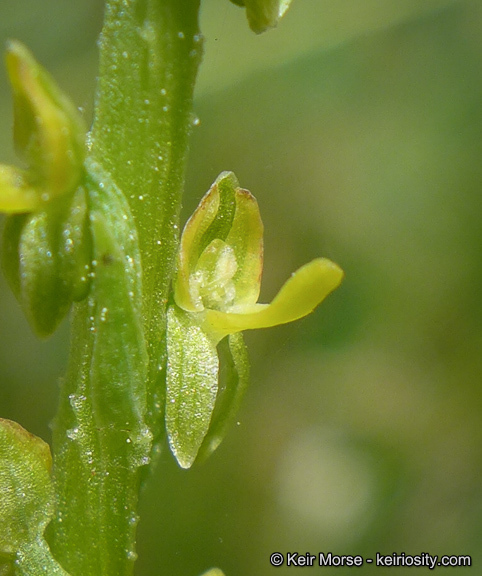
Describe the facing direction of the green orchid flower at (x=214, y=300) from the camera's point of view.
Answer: facing the viewer and to the right of the viewer
